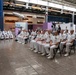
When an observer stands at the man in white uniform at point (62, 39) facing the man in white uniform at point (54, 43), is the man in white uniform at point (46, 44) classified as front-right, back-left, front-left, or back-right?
front-right

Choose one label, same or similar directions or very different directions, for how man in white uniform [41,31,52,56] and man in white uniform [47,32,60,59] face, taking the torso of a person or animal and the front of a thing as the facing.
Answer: same or similar directions

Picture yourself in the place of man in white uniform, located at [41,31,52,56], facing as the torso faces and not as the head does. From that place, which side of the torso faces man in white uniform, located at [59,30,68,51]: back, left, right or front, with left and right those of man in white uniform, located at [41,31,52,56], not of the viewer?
back

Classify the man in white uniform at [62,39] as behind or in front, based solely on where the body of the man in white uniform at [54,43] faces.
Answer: behind

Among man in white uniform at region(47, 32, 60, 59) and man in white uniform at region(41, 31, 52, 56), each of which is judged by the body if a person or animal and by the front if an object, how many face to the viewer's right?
0

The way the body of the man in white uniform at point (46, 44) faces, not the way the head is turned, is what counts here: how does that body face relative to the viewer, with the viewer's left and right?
facing the viewer and to the left of the viewer

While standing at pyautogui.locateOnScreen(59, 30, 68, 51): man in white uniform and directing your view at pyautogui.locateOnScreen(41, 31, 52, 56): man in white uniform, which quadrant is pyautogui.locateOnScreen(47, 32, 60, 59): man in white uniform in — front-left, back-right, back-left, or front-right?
front-left
